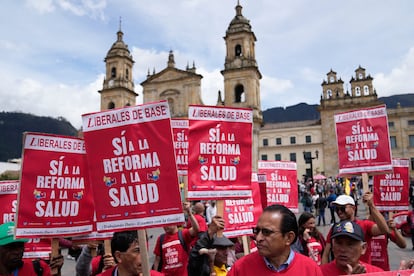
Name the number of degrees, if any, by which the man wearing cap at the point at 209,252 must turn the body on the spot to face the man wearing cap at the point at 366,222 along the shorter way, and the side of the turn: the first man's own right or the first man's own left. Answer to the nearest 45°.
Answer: approximately 45° to the first man's own left

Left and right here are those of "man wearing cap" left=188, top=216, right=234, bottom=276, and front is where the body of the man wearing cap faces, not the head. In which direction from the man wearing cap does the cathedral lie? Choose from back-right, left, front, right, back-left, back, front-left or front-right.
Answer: back-left

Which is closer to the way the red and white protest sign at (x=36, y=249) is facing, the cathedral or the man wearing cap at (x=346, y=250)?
the man wearing cap

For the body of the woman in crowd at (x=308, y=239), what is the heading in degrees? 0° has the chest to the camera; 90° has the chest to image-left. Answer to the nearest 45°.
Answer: approximately 315°

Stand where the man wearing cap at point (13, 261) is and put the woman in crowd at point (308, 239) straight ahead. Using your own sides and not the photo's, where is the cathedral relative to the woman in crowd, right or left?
left
